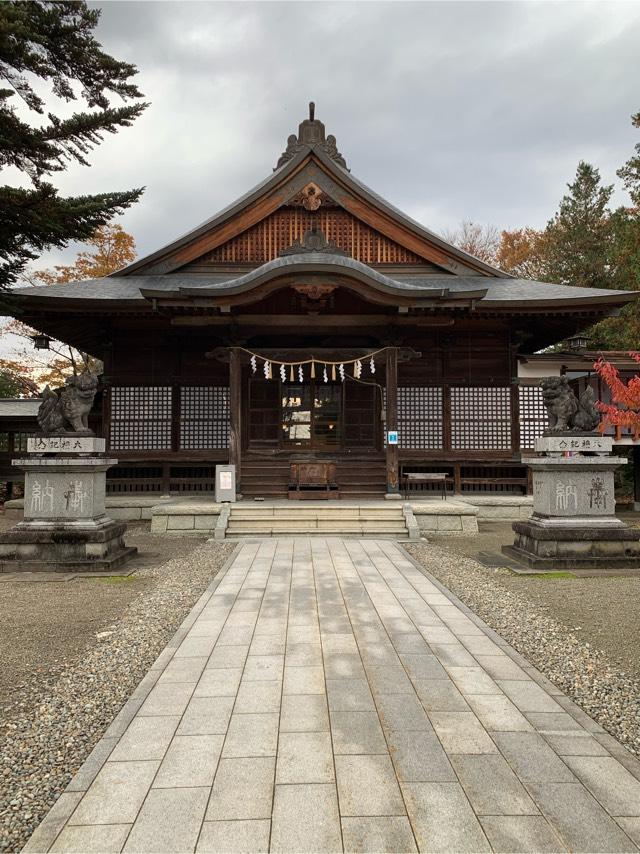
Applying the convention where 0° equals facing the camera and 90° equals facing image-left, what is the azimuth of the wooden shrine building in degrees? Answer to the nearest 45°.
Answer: approximately 0°

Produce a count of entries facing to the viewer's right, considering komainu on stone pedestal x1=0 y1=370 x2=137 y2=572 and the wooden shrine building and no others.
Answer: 1

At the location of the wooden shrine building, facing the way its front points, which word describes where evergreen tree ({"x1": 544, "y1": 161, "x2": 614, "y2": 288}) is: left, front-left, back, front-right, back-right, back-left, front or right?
back-left

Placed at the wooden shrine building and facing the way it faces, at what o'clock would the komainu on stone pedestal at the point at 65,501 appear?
The komainu on stone pedestal is roughly at 1 o'clock from the wooden shrine building.

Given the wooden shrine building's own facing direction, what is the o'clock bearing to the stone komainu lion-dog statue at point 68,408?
The stone komainu lion-dog statue is roughly at 1 o'clock from the wooden shrine building.

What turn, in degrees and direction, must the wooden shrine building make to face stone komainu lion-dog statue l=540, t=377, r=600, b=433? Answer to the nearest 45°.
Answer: approximately 45° to its left

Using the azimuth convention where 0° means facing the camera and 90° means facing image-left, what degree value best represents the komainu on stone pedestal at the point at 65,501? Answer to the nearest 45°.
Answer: approximately 270°
